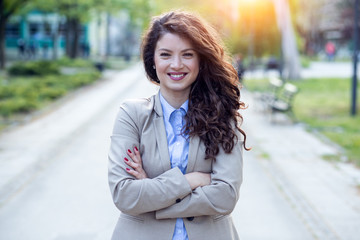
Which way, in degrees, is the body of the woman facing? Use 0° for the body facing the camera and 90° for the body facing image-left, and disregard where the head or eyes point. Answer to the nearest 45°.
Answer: approximately 0°

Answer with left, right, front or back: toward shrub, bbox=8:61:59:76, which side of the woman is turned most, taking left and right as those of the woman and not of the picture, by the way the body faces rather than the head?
back

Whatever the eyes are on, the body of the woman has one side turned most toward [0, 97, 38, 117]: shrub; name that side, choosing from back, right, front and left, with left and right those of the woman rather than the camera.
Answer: back
